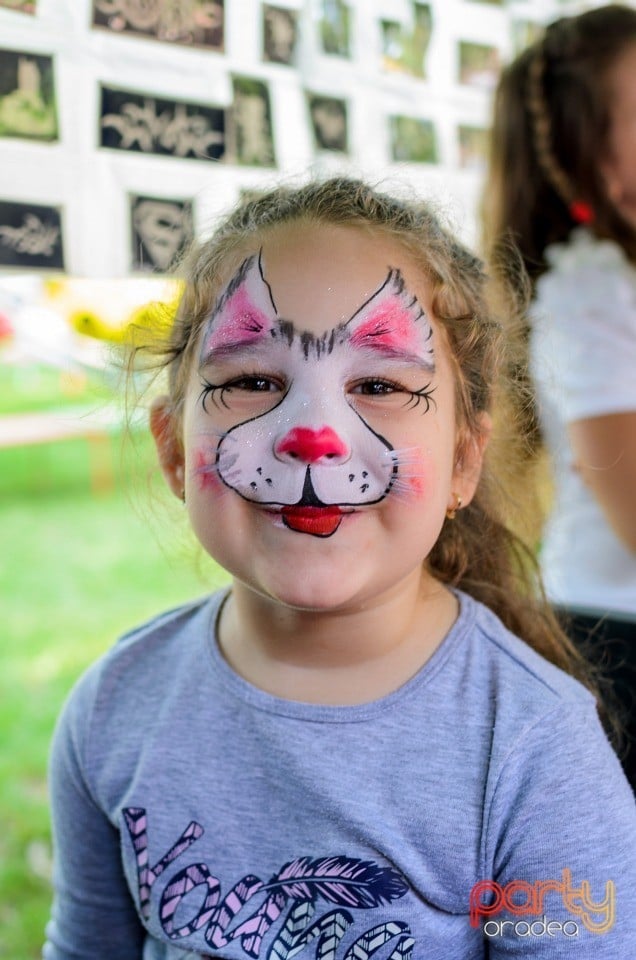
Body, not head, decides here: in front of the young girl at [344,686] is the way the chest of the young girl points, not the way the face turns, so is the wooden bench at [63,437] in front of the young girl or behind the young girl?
behind

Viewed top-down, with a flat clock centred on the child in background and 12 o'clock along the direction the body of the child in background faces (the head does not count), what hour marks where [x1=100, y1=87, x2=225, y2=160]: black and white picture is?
The black and white picture is roughly at 8 o'clock from the child in background.

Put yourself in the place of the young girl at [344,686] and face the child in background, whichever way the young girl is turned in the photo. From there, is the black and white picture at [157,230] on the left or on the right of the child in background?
left

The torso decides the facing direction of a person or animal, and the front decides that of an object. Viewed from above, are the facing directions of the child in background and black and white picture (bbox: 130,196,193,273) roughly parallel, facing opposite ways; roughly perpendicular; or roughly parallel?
roughly perpendicular

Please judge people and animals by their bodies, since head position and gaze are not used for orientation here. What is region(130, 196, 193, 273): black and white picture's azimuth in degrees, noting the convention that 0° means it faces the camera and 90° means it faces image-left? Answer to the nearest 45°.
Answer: approximately 0°

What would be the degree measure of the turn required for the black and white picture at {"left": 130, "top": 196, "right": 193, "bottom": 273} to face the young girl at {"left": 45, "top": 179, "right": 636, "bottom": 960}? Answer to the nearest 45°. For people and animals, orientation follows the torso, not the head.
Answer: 0° — it already faces them

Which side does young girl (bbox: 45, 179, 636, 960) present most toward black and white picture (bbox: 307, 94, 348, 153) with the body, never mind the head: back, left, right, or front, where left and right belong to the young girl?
back

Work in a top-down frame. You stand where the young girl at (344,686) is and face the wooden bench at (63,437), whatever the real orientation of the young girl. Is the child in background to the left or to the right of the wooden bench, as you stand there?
right
